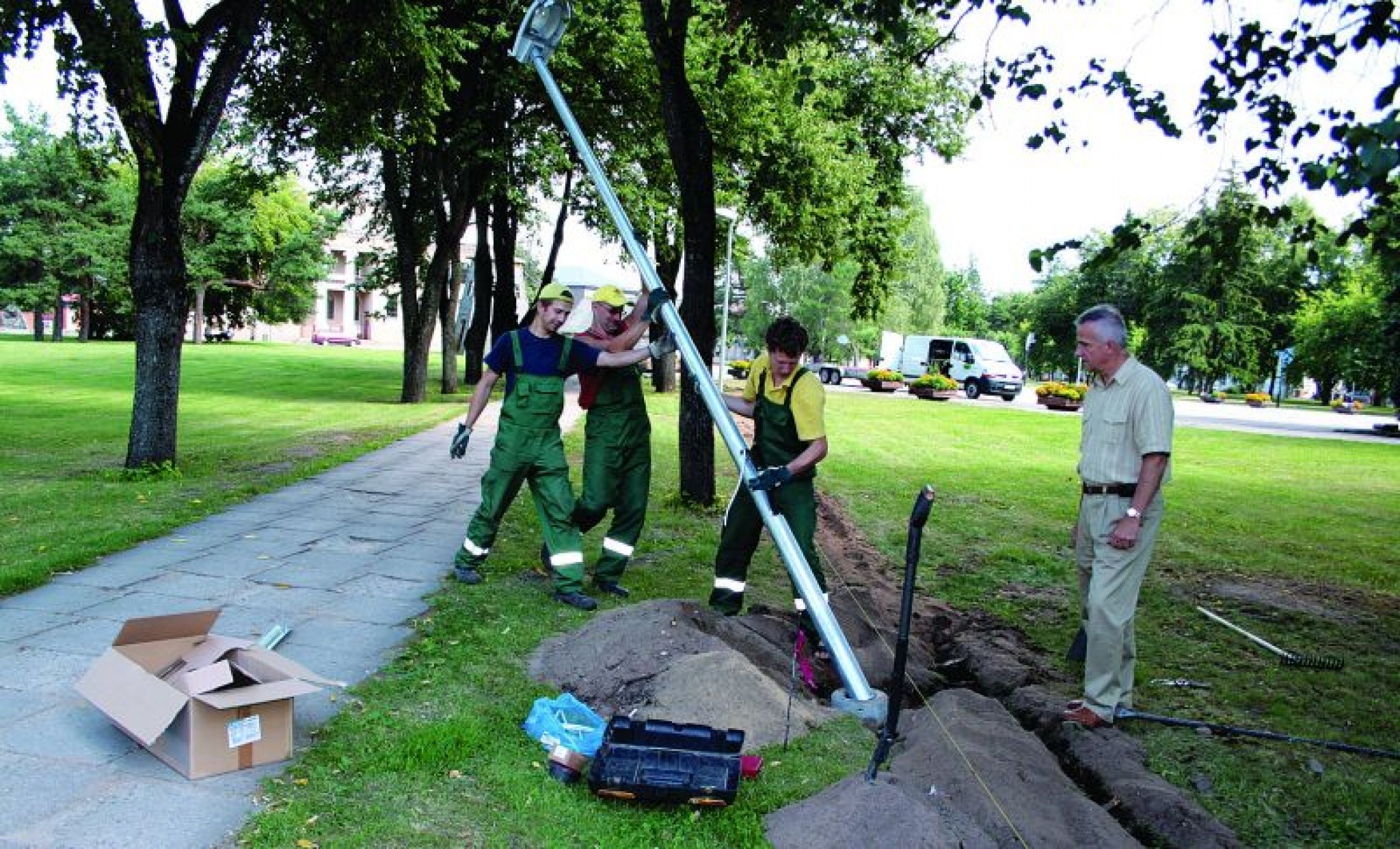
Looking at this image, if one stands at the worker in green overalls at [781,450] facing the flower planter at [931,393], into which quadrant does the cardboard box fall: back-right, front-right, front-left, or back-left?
back-left

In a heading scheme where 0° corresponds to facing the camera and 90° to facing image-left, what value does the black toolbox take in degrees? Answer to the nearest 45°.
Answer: approximately 0°

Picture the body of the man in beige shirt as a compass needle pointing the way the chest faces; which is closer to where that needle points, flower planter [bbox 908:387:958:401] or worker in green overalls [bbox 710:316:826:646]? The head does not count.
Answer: the worker in green overalls

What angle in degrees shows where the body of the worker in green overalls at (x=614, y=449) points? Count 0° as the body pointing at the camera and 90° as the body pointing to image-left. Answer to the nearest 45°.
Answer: approximately 315°

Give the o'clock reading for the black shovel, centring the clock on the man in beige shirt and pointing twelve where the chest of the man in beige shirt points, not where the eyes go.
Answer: The black shovel is roughly at 11 o'clock from the man in beige shirt.

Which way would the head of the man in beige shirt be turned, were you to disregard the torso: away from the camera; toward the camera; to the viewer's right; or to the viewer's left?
to the viewer's left

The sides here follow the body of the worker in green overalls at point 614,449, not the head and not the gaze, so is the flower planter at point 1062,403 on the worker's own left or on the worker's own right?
on the worker's own left

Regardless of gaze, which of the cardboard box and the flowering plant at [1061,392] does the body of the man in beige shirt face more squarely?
the cardboard box

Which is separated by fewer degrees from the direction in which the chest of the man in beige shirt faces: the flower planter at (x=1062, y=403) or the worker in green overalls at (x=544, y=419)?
the worker in green overalls

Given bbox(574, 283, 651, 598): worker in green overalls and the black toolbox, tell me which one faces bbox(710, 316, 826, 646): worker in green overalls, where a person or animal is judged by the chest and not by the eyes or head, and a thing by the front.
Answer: bbox(574, 283, 651, 598): worker in green overalls

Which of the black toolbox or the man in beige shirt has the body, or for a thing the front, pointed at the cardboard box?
the man in beige shirt

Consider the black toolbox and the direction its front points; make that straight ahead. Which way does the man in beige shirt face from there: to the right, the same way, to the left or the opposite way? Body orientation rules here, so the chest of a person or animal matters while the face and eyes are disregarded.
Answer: to the right
